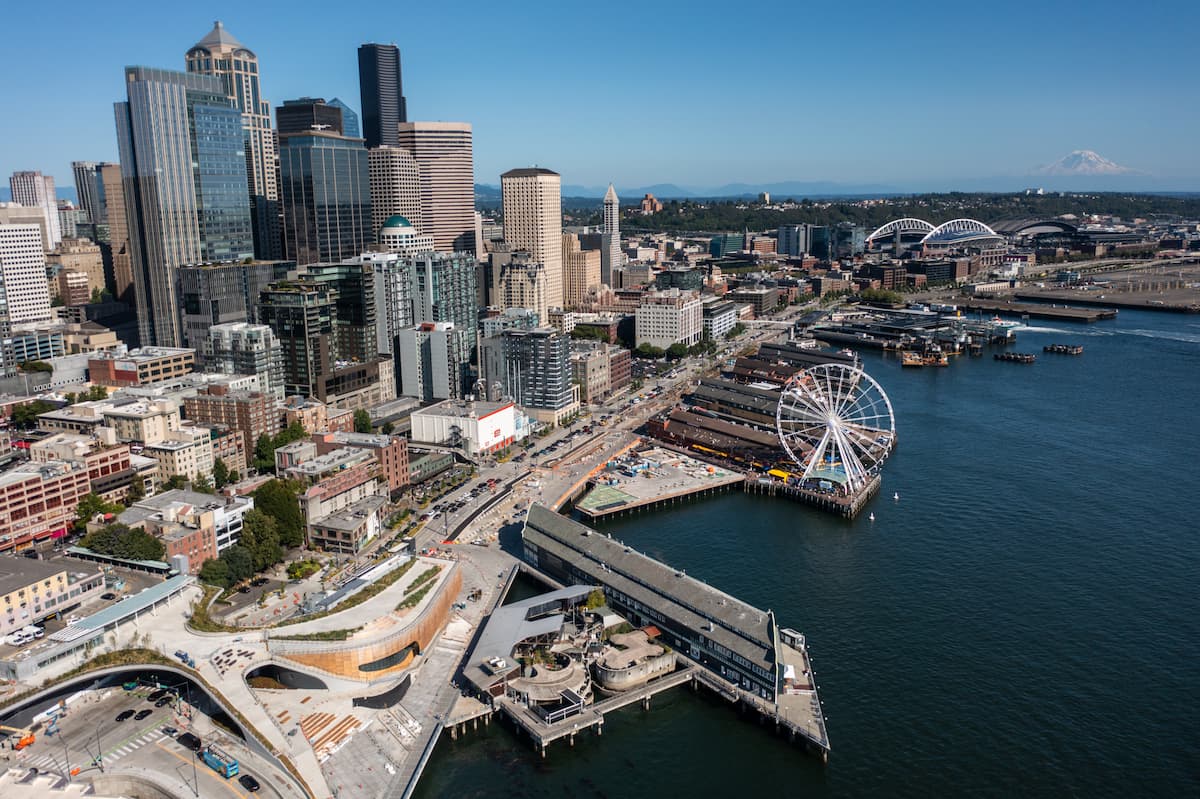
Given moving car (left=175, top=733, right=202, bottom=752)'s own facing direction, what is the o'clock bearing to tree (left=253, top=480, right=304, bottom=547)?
The tree is roughly at 2 o'clock from the moving car.

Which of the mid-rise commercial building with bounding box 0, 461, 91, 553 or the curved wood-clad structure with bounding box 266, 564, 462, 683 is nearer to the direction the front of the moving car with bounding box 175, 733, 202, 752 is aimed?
the mid-rise commercial building

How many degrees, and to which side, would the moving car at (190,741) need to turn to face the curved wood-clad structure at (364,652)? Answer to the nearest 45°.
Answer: approximately 135° to its right

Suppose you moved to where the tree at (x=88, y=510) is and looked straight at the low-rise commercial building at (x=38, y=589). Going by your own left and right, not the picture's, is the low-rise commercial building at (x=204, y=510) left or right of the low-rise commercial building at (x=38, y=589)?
left

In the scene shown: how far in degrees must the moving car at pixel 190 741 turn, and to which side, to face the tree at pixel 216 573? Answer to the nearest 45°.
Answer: approximately 45° to its right

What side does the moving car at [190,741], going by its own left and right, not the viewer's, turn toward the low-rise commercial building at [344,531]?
right

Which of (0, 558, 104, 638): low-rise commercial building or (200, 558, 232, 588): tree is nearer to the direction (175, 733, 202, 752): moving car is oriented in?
the low-rise commercial building

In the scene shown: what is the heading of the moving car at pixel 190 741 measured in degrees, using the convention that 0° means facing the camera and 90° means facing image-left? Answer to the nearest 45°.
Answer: approximately 135°

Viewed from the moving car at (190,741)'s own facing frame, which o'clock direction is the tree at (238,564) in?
The tree is roughly at 2 o'clock from the moving car.
